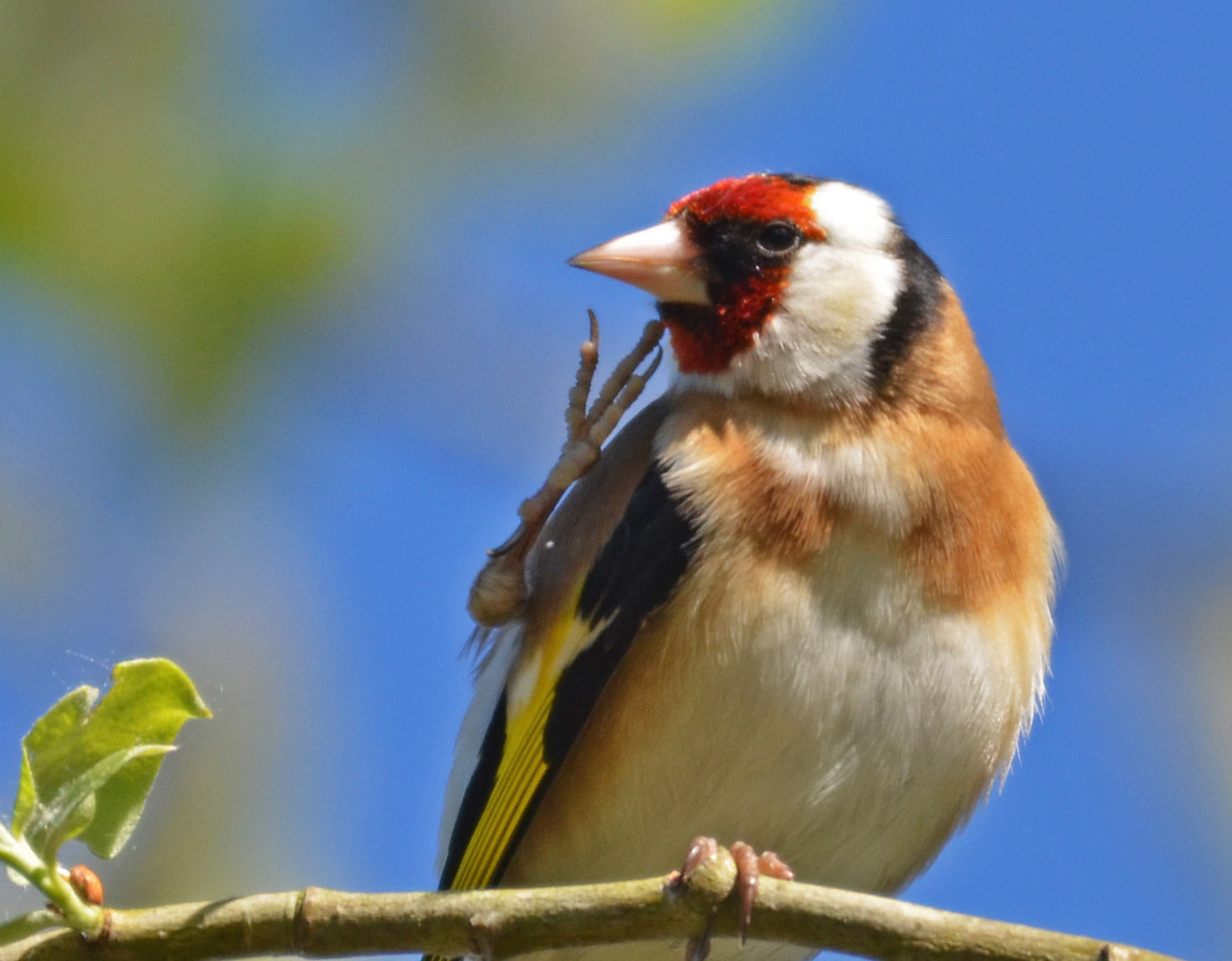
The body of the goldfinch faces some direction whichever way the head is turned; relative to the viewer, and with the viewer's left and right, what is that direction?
facing the viewer and to the right of the viewer
